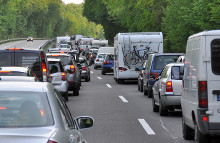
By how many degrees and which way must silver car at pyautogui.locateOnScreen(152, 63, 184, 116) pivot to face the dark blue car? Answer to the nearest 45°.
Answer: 0° — it already faces it

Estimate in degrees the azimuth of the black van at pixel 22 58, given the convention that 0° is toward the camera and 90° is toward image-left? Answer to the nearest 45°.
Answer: approximately 180°

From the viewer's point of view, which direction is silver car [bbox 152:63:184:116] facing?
away from the camera

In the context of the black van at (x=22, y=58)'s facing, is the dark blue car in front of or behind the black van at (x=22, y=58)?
in front

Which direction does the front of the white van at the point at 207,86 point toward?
away from the camera

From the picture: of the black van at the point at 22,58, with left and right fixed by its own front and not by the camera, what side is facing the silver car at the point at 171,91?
right

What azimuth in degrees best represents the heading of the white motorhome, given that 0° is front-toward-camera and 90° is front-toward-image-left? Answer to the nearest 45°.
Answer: approximately 180°

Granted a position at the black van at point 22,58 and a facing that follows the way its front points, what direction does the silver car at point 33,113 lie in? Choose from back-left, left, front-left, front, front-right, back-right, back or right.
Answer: back

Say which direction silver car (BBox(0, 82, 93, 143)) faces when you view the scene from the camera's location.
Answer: facing away from the viewer
